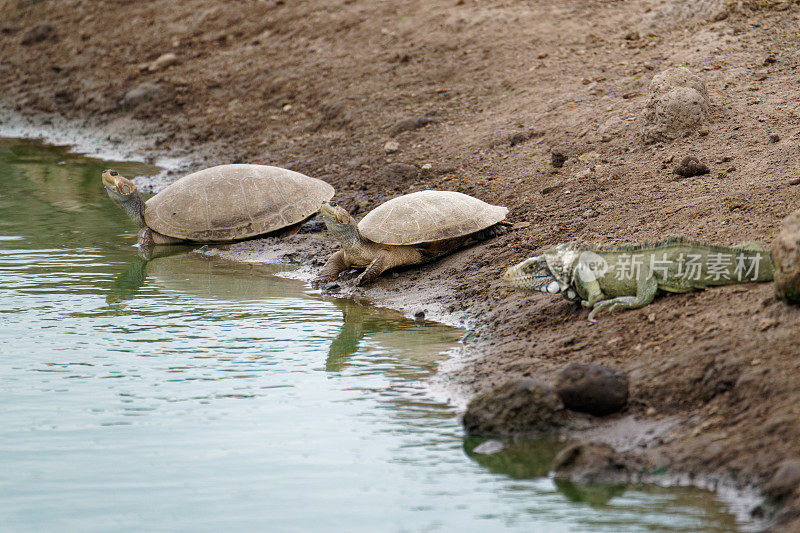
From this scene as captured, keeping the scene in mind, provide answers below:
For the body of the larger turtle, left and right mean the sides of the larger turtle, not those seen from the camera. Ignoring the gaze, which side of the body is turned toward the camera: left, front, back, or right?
left

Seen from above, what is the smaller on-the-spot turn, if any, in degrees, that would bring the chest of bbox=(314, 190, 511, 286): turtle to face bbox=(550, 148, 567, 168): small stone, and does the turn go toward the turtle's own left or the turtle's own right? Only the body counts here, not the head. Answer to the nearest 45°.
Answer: approximately 180°

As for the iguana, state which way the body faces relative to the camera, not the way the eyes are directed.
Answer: to the viewer's left

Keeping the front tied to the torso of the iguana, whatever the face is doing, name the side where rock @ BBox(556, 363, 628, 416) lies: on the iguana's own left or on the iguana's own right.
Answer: on the iguana's own left

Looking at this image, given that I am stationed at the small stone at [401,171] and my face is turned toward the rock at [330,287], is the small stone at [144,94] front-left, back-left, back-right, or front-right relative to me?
back-right

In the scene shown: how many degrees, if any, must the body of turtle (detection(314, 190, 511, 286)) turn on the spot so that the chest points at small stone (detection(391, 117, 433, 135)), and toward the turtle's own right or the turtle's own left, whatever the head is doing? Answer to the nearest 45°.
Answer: approximately 135° to the turtle's own right

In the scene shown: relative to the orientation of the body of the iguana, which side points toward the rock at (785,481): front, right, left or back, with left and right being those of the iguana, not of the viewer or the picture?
left

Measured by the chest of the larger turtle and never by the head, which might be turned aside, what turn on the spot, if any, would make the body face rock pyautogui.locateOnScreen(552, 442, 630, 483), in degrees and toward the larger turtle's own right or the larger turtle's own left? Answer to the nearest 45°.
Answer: approximately 90° to the larger turtle's own left

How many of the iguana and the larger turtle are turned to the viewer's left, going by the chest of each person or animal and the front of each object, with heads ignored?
2
